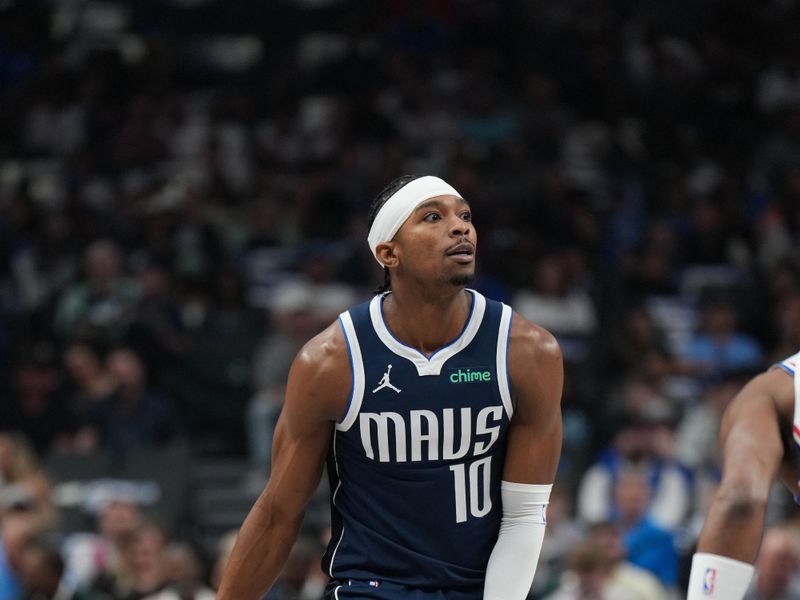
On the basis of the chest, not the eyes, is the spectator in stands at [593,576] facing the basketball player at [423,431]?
yes

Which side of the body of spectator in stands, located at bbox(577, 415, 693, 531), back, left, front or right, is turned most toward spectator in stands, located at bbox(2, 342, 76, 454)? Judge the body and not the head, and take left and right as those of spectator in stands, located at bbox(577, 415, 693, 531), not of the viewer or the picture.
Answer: right

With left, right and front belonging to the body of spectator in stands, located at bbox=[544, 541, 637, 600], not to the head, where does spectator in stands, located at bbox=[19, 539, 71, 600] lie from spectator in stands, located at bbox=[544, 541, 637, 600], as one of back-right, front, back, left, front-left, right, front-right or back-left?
right

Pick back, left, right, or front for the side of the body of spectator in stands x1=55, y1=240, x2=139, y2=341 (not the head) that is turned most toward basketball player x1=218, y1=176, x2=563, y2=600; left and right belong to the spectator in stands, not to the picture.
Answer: front

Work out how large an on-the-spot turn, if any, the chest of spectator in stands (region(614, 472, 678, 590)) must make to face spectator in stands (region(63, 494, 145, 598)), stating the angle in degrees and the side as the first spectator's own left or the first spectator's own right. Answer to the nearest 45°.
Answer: approximately 45° to the first spectator's own right

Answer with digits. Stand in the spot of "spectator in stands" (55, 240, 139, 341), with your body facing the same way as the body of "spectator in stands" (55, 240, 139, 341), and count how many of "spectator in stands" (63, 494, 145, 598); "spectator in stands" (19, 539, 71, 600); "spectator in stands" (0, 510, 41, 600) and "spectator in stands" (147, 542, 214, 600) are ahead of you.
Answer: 4

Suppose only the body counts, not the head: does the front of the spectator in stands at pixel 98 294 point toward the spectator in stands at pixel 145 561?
yes

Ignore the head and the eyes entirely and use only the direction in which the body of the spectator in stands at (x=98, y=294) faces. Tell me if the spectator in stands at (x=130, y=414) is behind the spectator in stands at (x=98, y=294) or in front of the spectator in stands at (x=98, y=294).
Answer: in front

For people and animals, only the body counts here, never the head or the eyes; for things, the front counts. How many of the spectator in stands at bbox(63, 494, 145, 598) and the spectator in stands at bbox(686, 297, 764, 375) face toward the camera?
2

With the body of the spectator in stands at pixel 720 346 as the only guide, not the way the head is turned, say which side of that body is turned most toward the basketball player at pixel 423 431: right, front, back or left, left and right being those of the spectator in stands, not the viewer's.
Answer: front

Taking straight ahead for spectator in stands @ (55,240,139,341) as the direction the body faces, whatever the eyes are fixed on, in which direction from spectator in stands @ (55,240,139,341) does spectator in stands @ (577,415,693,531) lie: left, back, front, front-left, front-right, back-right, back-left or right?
front-left

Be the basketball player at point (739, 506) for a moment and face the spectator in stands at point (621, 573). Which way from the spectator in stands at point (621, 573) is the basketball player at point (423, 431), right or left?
left

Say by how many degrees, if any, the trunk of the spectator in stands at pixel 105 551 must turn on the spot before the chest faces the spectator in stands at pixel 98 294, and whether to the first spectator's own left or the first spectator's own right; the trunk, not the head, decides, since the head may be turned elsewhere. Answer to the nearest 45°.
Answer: approximately 180°

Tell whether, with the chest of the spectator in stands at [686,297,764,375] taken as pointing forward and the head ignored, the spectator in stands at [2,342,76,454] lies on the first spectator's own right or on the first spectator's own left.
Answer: on the first spectator's own right
